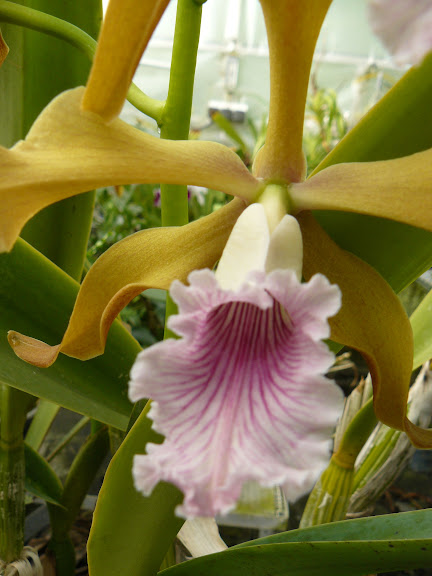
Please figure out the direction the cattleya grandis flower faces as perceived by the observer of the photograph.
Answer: facing the viewer
